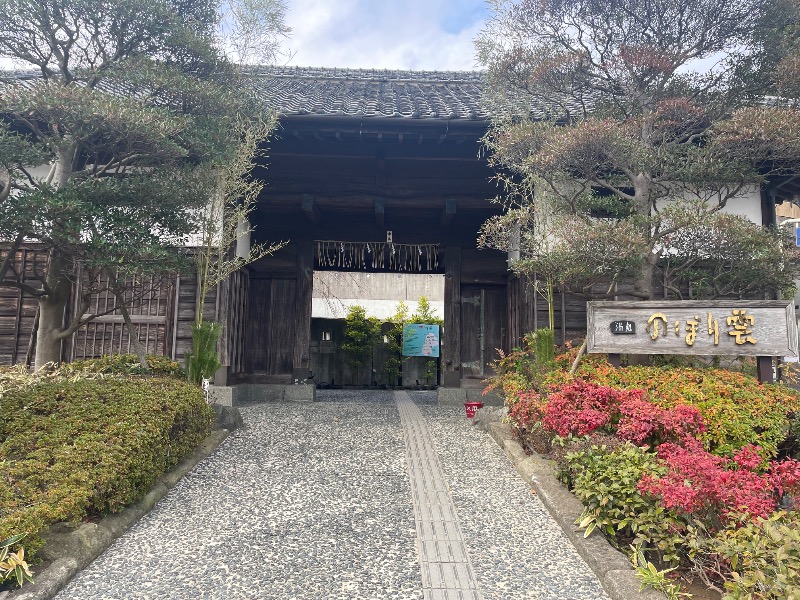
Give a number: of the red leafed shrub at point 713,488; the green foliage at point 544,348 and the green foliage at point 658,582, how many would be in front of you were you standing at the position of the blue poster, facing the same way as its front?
3

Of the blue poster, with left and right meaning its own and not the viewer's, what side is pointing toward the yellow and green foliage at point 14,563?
front

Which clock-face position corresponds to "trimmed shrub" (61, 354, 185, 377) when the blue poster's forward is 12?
The trimmed shrub is roughly at 1 o'clock from the blue poster.

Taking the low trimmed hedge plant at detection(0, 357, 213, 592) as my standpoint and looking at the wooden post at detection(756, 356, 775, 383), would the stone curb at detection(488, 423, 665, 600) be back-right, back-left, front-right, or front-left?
front-right

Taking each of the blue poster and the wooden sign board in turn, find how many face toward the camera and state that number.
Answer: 2

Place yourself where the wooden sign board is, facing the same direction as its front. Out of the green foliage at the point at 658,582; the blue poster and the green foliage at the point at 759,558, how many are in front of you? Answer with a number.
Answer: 2

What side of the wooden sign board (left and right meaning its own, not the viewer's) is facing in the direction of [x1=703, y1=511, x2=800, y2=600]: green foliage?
front

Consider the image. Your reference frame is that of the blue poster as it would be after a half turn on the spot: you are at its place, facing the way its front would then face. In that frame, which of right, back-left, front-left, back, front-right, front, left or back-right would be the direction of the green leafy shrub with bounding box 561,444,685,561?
back

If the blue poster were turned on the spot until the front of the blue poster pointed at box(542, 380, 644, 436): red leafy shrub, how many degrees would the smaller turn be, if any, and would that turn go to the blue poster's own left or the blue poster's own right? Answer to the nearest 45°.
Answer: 0° — it already faces it

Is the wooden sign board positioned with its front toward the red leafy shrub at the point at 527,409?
no

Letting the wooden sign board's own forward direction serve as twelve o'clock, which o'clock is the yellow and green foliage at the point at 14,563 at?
The yellow and green foliage is roughly at 1 o'clock from the wooden sign board.

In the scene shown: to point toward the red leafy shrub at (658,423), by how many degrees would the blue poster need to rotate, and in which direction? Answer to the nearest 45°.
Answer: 0° — it already faces it

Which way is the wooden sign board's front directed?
toward the camera

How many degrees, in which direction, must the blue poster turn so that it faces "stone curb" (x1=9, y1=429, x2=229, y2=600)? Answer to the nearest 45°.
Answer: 0° — it already faces it

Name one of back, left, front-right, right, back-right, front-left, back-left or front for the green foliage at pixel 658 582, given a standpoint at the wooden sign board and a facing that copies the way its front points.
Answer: front

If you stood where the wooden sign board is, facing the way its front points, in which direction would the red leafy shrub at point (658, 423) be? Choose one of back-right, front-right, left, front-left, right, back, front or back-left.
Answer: front

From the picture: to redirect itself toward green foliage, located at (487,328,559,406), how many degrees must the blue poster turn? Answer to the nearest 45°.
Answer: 0° — it already faces it

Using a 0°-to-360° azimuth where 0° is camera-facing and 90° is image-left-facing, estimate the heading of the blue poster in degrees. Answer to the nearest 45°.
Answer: approximately 0°
